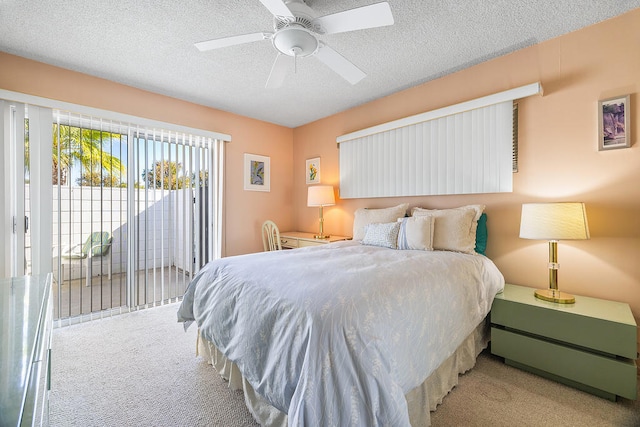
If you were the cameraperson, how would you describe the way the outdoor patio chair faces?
facing the viewer and to the left of the viewer

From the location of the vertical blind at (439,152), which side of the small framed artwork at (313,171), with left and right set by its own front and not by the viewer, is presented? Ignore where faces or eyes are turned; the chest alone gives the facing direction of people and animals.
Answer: left

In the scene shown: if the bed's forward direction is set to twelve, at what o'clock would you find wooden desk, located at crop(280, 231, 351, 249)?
The wooden desk is roughly at 4 o'clock from the bed.

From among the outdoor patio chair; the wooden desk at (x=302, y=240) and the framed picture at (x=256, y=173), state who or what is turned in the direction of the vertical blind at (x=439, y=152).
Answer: the framed picture

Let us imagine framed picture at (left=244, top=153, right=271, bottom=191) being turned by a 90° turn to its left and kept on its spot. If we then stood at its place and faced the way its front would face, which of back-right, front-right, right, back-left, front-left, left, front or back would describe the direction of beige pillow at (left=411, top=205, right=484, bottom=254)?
right

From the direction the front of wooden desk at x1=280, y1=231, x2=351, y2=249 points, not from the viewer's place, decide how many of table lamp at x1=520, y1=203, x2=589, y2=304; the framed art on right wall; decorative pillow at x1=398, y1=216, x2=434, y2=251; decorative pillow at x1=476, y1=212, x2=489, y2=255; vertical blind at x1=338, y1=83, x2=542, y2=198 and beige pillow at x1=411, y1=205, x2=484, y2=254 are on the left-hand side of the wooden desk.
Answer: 6

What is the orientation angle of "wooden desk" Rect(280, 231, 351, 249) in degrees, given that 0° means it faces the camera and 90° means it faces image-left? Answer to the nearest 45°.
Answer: approximately 45°

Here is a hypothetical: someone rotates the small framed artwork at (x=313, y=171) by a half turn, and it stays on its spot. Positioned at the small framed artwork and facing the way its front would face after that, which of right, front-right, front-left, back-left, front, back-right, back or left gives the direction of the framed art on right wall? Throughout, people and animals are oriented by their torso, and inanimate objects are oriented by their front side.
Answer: right

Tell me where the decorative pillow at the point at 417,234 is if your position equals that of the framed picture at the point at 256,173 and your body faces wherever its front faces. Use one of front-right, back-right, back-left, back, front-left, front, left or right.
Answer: front

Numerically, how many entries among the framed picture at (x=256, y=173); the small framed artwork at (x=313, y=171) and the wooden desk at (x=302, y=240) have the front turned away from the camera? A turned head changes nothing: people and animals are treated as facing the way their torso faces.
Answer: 0

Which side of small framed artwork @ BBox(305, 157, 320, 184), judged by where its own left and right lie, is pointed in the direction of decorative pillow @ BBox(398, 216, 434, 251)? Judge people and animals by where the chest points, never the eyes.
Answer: left

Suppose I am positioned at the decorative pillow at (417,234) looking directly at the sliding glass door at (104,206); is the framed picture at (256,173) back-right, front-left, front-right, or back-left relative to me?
front-right

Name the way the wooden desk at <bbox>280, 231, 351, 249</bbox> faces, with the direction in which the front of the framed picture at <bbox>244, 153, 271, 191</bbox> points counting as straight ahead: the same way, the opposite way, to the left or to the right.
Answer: to the right
